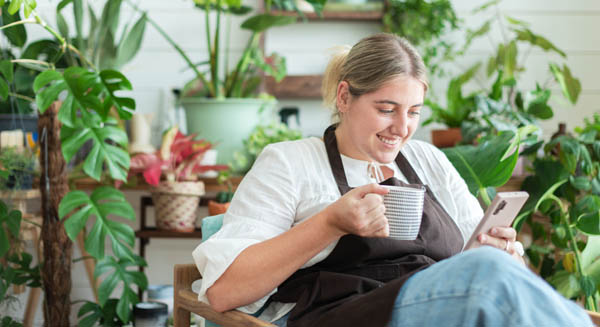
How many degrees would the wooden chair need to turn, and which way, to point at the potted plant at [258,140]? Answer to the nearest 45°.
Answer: approximately 135° to its left

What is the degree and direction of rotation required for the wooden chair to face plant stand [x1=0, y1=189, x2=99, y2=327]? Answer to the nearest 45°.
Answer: approximately 180°

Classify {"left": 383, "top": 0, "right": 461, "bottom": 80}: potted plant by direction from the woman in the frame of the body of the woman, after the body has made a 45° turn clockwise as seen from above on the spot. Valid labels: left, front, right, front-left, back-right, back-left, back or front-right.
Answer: back

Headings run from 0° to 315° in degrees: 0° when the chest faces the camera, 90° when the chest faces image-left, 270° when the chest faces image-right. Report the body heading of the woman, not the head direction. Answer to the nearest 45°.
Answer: approximately 315°

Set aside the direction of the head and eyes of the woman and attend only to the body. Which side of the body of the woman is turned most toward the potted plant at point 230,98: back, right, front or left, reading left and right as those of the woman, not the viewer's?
back

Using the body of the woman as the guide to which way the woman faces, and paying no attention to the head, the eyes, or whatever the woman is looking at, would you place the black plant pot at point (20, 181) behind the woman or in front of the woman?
behind

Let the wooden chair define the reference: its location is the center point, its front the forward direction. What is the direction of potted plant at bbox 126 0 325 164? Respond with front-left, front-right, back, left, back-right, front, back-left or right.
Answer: back-left

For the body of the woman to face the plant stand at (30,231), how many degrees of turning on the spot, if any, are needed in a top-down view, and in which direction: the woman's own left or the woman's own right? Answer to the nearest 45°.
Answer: approximately 180°

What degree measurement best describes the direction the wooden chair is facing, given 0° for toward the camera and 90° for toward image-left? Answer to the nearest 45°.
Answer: approximately 315°

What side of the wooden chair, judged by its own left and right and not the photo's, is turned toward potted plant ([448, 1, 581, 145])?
left

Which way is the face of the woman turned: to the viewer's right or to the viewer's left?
to the viewer's right

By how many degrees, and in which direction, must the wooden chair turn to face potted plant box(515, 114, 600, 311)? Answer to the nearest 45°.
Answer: approximately 90° to its left

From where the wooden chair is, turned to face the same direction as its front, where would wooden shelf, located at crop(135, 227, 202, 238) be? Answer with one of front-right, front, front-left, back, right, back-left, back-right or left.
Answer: back-left

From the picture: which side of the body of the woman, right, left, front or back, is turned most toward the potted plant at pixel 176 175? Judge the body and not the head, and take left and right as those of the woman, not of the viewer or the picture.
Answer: back
